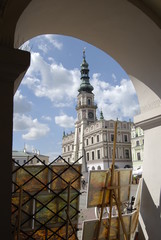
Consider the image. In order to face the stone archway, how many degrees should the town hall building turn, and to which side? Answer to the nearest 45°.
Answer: approximately 45° to its left

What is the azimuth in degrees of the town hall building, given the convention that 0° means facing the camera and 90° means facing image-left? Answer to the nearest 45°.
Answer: approximately 45°
